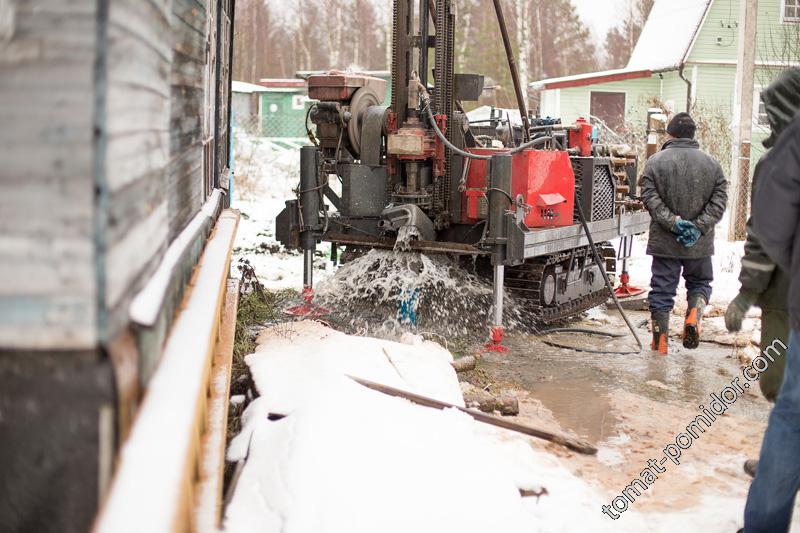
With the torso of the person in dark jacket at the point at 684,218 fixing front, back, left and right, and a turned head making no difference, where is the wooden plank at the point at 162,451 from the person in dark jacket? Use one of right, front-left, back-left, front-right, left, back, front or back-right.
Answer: back

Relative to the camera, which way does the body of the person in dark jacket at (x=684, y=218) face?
away from the camera

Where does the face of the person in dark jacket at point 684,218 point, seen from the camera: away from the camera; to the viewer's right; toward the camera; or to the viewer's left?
away from the camera

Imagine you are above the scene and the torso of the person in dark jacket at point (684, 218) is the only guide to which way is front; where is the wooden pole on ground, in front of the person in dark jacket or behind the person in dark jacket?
behind

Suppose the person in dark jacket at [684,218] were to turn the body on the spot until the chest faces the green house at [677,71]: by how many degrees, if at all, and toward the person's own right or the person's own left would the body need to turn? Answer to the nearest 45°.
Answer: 0° — they already face it

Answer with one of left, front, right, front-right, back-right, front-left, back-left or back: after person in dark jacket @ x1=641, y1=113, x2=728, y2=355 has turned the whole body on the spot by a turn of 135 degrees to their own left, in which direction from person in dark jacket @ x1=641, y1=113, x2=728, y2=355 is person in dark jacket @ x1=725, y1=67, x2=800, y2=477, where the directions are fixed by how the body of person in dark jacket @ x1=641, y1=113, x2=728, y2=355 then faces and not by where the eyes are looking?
front-left

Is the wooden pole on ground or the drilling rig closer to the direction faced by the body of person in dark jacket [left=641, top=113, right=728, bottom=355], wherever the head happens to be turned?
the drilling rig

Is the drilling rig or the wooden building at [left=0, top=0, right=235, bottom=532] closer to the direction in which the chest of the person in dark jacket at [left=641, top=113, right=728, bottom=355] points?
the drilling rig

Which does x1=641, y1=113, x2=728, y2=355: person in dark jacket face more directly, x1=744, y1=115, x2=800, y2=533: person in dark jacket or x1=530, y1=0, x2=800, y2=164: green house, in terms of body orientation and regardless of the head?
the green house

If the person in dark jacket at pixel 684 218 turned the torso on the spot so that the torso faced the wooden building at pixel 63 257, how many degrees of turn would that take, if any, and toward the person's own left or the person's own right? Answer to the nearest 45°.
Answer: approximately 180°

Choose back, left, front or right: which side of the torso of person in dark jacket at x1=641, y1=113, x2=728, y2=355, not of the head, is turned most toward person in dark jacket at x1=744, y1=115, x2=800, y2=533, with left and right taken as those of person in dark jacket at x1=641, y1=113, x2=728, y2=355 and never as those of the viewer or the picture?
back
